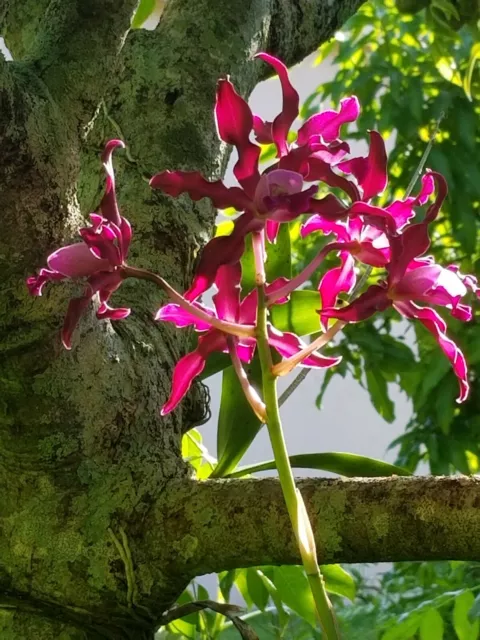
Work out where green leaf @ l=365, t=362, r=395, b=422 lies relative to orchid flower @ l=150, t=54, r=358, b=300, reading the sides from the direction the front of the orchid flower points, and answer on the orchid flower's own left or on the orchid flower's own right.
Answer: on the orchid flower's own left

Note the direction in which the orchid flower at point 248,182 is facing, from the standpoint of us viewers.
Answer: facing the viewer and to the right of the viewer
